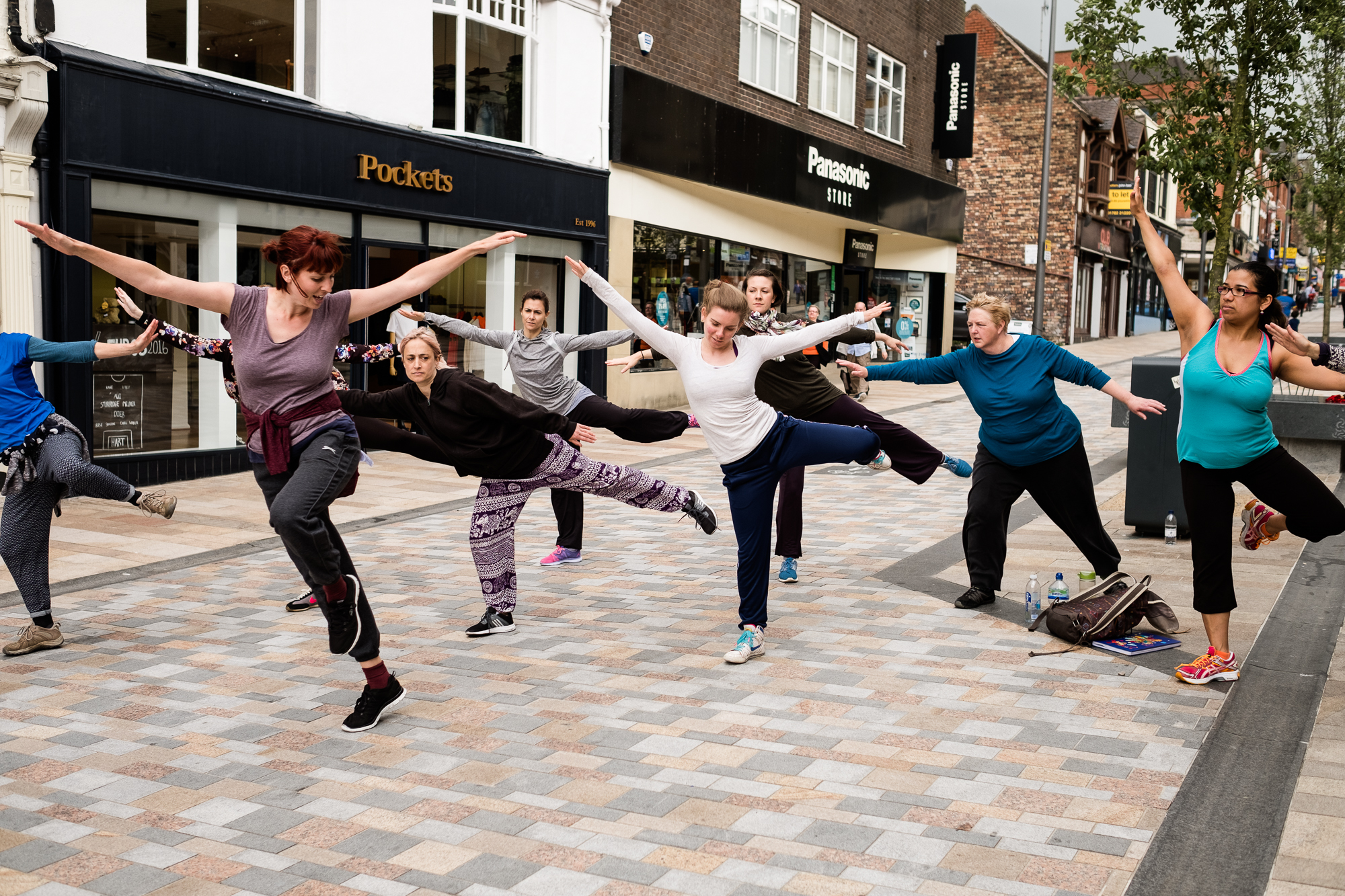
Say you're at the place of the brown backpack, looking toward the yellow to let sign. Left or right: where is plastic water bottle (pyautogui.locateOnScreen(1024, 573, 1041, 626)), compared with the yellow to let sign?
left

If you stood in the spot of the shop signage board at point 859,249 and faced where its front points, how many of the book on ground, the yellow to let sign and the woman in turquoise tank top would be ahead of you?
2

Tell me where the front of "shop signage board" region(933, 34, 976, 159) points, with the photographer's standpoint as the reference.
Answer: facing the viewer

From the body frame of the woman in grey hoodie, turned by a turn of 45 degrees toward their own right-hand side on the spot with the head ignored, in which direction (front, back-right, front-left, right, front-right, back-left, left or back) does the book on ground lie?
left

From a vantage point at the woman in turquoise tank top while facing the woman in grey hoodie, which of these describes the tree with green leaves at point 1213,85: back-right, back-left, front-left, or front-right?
front-right

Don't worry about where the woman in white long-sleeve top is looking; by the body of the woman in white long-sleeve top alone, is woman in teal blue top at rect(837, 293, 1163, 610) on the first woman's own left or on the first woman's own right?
on the first woman's own left

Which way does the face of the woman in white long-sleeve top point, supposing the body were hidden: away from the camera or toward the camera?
toward the camera

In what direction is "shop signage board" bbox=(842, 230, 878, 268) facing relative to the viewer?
toward the camera

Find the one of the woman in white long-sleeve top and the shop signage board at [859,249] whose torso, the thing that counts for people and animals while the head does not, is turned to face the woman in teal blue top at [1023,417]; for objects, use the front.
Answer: the shop signage board

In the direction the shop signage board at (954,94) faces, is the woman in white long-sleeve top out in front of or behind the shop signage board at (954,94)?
in front

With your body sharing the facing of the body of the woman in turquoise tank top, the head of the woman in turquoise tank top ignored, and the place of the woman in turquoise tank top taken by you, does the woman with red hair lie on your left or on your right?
on your right

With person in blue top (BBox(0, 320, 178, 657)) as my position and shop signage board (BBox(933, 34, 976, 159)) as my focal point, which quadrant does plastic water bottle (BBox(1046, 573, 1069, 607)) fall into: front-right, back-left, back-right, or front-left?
front-right

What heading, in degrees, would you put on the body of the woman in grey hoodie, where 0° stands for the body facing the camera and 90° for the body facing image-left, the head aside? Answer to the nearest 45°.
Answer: approximately 0°
